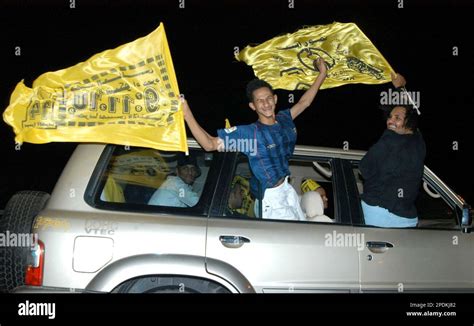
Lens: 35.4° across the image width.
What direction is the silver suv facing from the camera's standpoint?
to the viewer's right

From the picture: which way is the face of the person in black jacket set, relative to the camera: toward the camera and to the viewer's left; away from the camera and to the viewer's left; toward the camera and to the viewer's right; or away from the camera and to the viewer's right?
toward the camera and to the viewer's left

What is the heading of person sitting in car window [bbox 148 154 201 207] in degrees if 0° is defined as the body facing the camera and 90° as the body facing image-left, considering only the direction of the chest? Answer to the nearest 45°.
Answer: approximately 315°
